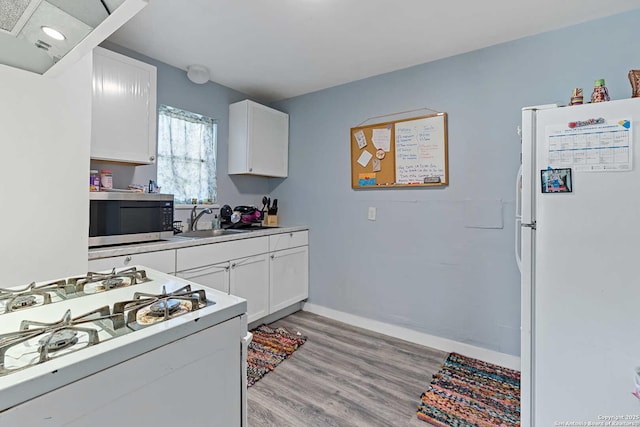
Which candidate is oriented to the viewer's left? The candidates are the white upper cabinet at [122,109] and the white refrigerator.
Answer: the white refrigerator

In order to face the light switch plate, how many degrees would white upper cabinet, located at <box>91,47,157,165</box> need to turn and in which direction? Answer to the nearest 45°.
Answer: approximately 45° to its left

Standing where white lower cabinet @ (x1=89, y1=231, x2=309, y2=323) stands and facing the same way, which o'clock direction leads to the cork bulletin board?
The cork bulletin board is roughly at 11 o'clock from the white lower cabinet.

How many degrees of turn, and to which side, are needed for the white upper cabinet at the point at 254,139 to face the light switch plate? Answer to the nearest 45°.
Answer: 0° — it already faces it

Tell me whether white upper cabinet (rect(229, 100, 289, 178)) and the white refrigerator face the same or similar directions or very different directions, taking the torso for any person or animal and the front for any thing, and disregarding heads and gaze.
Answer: very different directions

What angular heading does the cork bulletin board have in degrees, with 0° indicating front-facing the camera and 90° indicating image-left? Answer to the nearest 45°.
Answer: approximately 45°

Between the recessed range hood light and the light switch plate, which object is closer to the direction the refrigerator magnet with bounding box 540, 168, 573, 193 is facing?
the recessed range hood light

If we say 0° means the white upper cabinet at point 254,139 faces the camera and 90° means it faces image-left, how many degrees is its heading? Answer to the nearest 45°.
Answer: approximately 315°
